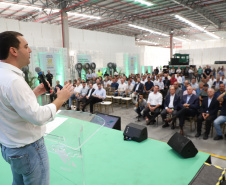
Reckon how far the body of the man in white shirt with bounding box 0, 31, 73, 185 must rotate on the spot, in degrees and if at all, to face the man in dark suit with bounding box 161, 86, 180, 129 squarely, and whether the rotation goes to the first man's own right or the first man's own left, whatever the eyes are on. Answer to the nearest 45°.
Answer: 0° — they already face them

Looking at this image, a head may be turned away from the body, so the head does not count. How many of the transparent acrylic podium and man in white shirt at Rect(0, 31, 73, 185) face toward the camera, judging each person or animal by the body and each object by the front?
0

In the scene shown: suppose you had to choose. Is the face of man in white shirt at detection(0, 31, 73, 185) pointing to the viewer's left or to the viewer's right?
to the viewer's right

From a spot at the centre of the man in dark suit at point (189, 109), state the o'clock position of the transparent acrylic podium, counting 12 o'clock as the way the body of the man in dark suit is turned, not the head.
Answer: The transparent acrylic podium is roughly at 11 o'clock from the man in dark suit.

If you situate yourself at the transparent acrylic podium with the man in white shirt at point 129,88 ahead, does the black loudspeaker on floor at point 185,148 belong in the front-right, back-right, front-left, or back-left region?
front-right

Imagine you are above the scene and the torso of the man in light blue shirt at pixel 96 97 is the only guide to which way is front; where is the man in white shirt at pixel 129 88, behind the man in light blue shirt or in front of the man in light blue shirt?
behind

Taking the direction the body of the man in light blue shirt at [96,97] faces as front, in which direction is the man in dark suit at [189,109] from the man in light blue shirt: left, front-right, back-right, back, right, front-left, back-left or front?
left

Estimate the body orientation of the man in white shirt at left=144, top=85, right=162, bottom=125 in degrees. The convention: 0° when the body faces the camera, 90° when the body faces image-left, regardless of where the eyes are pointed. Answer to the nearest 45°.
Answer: approximately 45°

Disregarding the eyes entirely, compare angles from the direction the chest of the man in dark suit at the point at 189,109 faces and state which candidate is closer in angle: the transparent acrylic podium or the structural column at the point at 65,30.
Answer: the transparent acrylic podium

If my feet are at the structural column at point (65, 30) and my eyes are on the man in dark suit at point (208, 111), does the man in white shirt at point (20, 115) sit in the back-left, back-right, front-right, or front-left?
front-right
